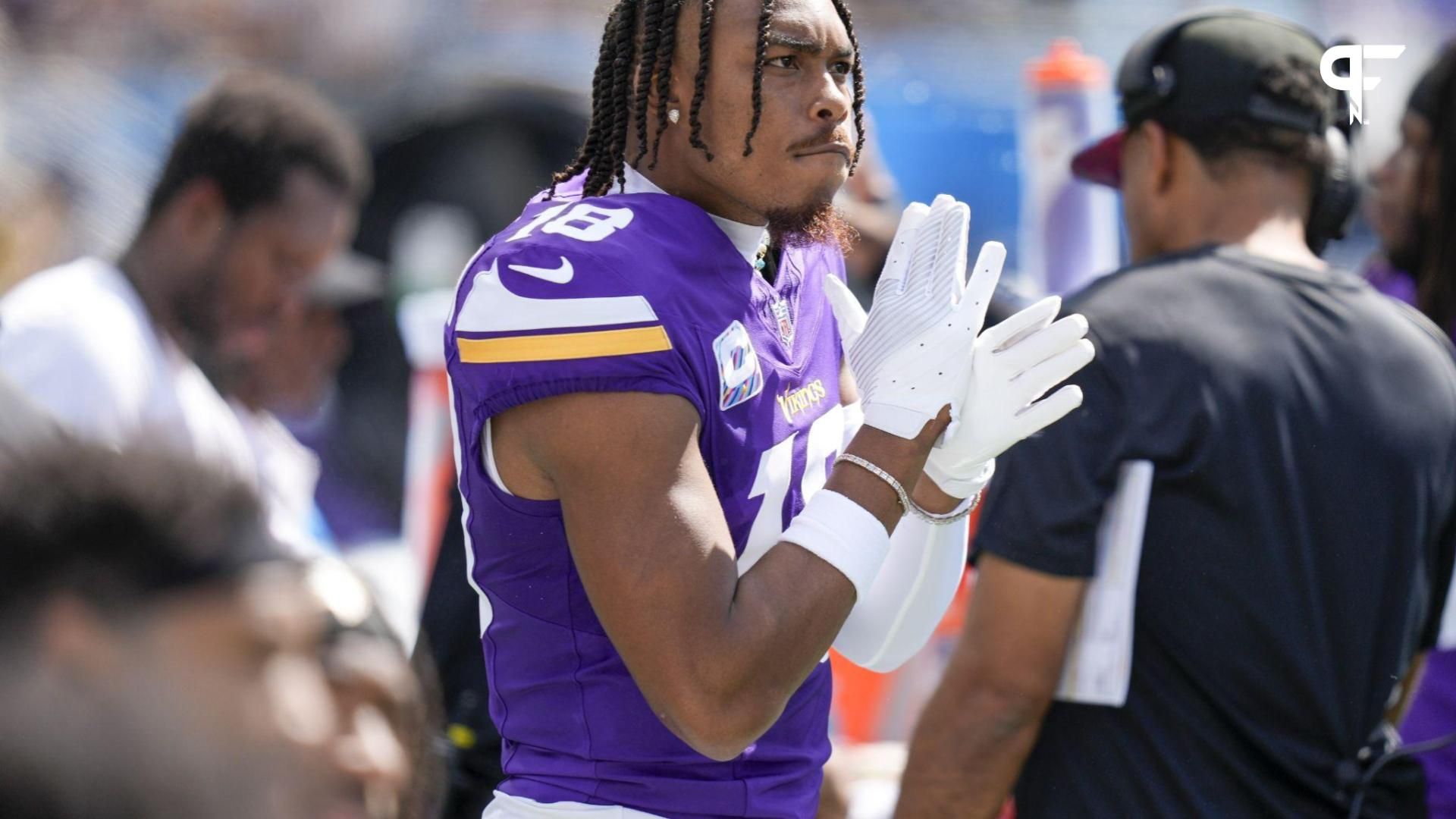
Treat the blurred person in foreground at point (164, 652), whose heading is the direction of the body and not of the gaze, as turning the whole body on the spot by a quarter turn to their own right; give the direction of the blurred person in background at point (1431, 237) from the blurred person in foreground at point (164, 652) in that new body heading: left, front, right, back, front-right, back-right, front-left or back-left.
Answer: back-left

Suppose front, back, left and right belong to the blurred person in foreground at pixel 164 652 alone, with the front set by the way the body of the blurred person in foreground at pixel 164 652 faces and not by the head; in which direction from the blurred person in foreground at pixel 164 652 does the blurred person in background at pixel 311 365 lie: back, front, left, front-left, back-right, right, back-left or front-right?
left

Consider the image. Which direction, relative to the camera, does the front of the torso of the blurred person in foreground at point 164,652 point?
to the viewer's right

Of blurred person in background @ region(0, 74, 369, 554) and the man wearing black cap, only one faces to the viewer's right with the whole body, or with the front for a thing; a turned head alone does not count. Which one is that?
the blurred person in background

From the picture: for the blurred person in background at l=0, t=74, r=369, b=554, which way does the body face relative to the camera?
to the viewer's right

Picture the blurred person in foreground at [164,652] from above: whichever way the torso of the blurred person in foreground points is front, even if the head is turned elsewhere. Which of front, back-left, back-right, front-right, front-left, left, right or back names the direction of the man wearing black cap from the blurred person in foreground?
front-left

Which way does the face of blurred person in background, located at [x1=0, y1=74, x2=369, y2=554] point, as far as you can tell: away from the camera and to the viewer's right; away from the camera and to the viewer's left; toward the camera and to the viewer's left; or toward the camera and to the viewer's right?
toward the camera and to the viewer's right

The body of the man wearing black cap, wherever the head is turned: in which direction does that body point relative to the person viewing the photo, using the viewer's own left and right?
facing away from the viewer and to the left of the viewer

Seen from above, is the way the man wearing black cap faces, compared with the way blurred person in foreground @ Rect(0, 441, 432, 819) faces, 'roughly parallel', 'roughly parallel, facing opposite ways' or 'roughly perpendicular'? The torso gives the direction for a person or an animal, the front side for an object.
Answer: roughly perpendicular

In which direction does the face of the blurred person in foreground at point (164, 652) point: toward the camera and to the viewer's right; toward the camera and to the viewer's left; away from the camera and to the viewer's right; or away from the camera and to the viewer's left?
toward the camera and to the viewer's right
